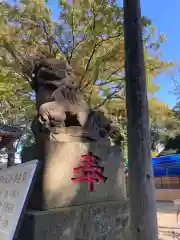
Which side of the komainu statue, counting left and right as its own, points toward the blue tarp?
back

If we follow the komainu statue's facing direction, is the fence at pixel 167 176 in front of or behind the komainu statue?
behind

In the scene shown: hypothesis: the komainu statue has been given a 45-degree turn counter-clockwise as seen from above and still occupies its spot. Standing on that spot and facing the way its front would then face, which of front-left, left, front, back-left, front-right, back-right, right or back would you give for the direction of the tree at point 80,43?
back

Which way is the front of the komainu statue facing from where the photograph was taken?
facing the viewer and to the left of the viewer

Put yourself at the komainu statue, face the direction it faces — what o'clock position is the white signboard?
The white signboard is roughly at 11 o'clock from the komainu statue.
